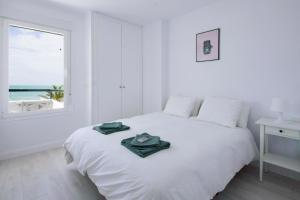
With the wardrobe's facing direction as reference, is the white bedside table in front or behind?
in front

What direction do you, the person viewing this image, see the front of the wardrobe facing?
facing the viewer and to the right of the viewer

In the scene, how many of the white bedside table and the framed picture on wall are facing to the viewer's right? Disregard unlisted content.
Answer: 0

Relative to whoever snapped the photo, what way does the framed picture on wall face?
facing the viewer and to the left of the viewer

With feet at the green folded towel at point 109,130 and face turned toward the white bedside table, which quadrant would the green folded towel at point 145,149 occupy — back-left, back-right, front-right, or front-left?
front-right

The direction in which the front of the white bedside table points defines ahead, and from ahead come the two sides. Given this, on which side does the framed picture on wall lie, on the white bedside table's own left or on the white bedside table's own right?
on the white bedside table's own right
